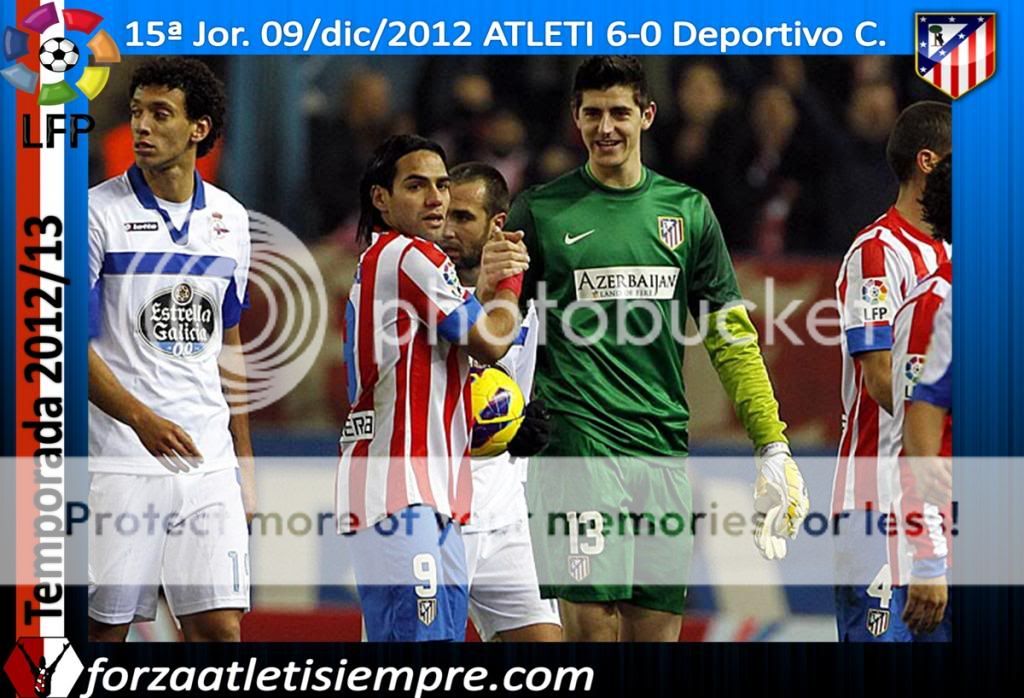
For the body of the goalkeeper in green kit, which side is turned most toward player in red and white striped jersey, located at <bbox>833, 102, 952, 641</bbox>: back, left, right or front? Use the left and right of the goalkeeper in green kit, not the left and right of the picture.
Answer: left

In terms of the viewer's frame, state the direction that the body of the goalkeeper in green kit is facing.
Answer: toward the camera

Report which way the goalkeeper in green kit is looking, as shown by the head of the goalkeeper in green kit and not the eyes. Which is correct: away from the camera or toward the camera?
toward the camera

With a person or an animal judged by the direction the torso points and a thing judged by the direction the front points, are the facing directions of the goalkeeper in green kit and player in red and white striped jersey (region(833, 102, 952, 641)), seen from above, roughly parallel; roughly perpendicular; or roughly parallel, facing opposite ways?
roughly perpendicular

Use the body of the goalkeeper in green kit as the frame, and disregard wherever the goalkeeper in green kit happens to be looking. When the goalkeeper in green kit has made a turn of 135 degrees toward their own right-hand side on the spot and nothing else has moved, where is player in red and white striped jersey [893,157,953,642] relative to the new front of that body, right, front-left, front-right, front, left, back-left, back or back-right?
back-right

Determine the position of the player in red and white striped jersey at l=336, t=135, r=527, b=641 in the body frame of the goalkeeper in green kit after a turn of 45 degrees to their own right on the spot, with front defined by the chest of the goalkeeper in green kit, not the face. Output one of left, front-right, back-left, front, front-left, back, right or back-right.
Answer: front-right

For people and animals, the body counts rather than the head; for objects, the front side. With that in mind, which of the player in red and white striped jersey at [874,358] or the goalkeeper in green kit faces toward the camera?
the goalkeeper in green kit
